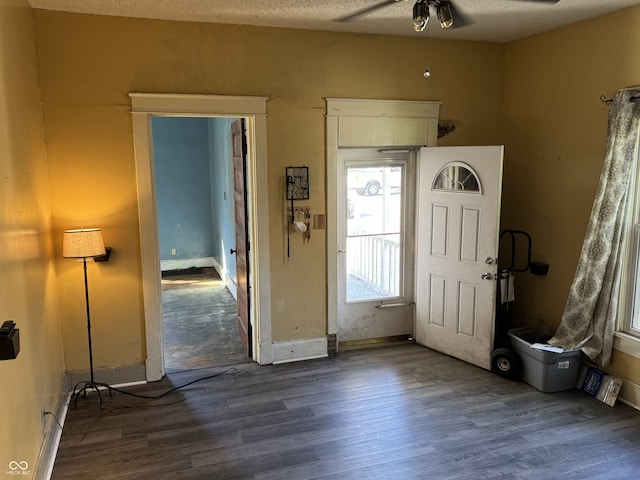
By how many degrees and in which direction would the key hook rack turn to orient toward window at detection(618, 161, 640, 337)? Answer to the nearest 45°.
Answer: approximately 90° to its left

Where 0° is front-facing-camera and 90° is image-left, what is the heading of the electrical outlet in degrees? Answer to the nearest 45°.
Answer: approximately 270°

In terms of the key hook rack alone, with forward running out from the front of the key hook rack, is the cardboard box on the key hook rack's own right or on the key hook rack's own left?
on the key hook rack's own left

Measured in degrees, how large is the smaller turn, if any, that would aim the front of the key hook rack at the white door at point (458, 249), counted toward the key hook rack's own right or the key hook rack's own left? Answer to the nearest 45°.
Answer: approximately 90° to the key hook rack's own left

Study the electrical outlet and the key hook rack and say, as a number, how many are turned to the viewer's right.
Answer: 1

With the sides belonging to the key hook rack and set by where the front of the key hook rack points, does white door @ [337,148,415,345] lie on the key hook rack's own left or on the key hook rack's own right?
on the key hook rack's own left
